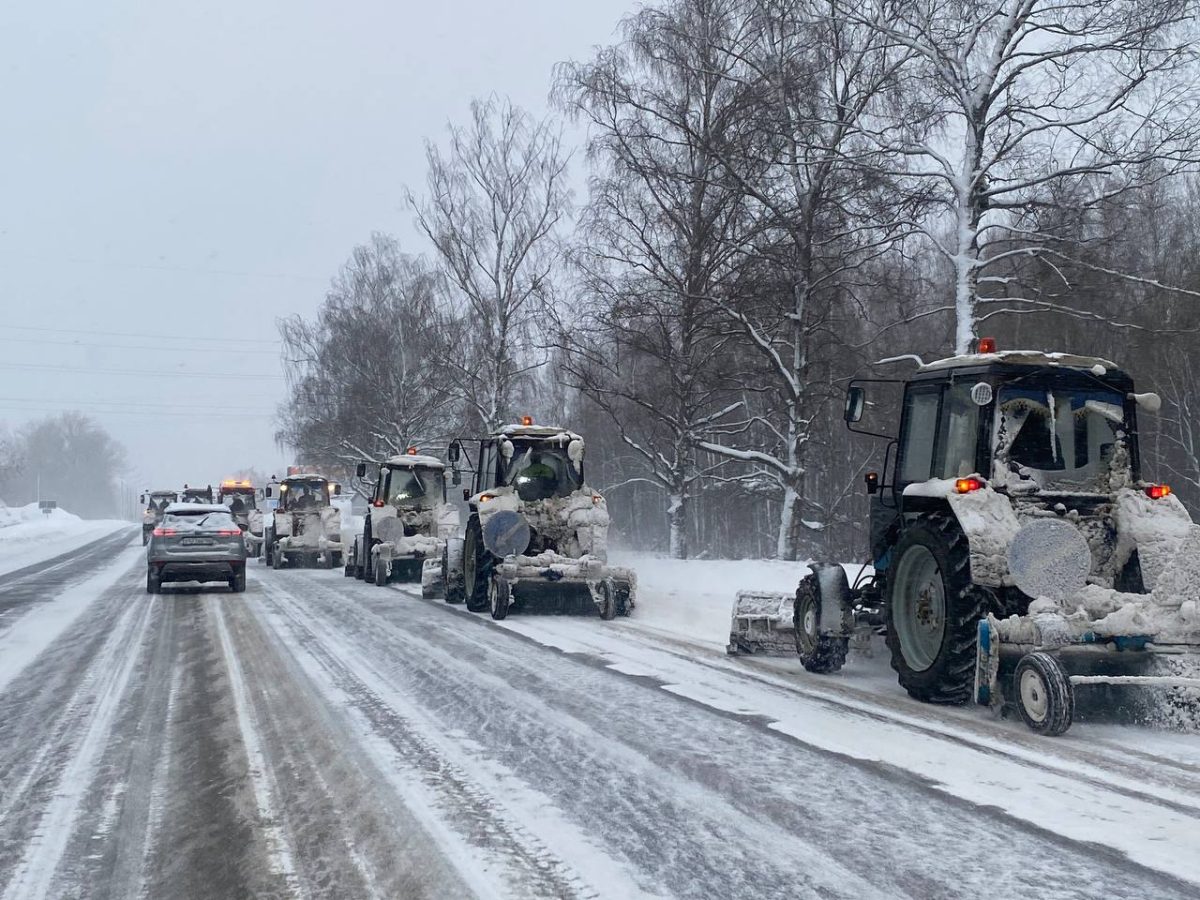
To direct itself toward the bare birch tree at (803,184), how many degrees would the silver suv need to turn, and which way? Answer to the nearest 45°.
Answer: approximately 90° to its right

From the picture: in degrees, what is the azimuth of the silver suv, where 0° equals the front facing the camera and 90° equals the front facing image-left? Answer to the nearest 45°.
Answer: approximately 180°

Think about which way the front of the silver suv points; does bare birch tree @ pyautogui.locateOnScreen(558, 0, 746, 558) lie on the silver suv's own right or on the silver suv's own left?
on the silver suv's own right

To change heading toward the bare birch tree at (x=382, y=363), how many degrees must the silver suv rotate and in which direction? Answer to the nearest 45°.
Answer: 0° — it already faces it

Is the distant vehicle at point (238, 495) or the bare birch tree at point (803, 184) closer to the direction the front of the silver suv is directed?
the distant vehicle

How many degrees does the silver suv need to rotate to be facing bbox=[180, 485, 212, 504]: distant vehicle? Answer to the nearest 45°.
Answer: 0° — it already faces it

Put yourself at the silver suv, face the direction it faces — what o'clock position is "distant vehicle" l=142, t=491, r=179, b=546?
The distant vehicle is roughly at 12 o'clock from the silver suv.
